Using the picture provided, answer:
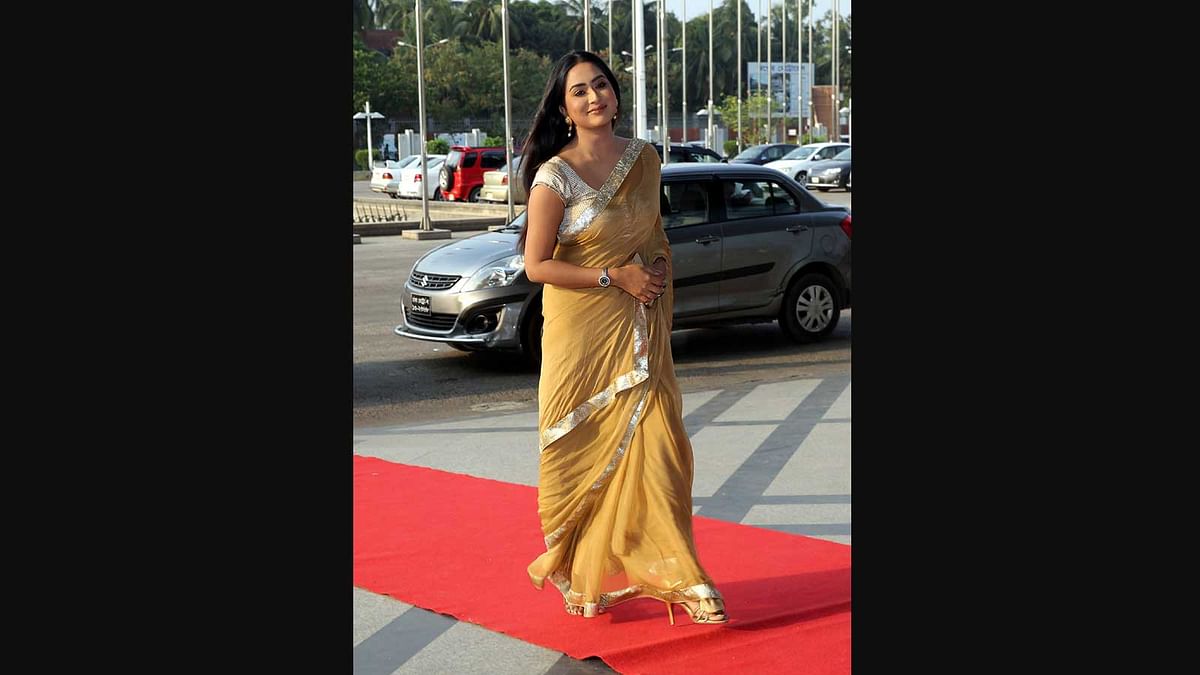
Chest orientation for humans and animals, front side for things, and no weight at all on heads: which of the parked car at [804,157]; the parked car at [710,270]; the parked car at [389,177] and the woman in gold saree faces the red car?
the parked car at [804,157]

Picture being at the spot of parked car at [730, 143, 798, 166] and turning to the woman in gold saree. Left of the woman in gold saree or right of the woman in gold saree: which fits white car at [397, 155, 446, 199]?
right

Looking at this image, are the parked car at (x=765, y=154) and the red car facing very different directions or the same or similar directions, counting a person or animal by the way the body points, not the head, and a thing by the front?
very different directions

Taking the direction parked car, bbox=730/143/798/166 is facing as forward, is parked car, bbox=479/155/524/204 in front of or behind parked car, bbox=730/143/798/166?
in front

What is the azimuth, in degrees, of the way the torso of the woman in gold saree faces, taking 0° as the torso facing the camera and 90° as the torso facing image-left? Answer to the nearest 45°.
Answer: approximately 315°

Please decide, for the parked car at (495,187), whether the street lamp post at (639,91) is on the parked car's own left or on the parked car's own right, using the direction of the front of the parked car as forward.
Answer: on the parked car's own right

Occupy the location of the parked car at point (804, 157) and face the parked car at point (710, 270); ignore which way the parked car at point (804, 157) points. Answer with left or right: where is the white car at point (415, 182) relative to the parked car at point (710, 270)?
right

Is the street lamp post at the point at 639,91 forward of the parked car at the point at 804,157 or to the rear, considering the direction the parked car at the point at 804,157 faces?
forward

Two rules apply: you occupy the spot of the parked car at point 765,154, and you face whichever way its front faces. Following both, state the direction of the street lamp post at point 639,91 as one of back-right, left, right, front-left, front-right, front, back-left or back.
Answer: front-left

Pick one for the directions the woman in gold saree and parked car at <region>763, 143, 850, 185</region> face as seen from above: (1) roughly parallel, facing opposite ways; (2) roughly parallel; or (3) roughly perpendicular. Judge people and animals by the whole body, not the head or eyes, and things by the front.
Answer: roughly perpendicular

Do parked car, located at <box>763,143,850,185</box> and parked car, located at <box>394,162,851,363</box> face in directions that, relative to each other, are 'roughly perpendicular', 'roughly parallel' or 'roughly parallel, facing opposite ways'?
roughly parallel
